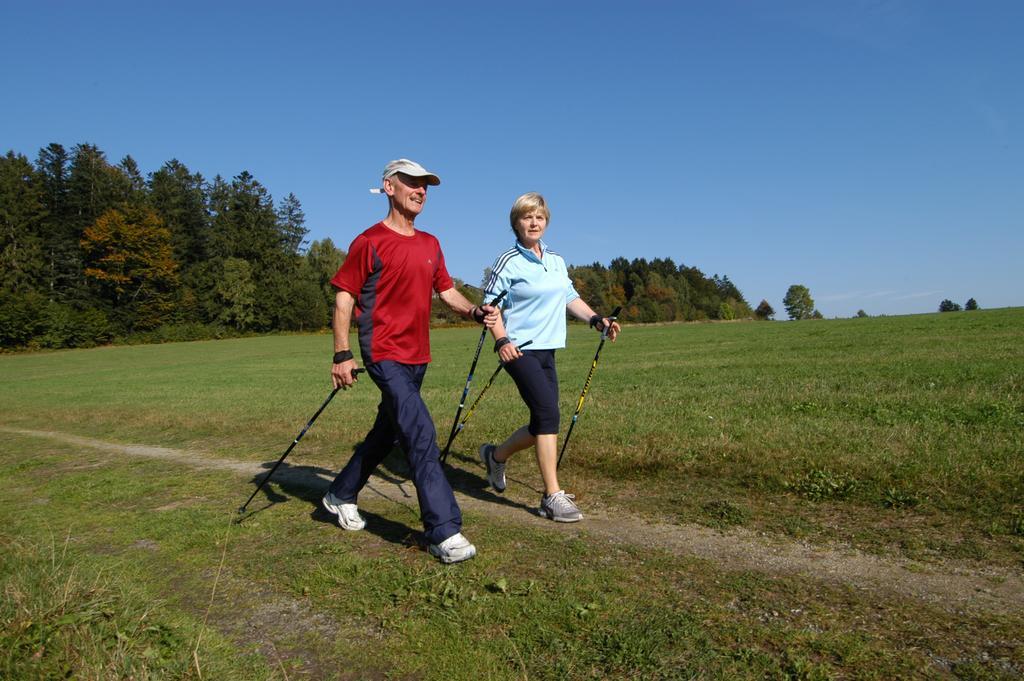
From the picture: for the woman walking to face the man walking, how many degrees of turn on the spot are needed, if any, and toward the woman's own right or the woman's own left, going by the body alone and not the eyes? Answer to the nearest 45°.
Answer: approximately 90° to the woman's own right

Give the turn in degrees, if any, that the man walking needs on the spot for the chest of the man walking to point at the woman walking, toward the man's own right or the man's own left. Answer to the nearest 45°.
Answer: approximately 90° to the man's own left

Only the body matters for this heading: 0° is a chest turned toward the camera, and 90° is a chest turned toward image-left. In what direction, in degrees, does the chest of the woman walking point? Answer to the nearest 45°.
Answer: approximately 315°

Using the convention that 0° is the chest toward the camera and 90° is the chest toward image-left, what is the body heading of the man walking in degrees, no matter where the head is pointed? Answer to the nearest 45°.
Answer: approximately 315°
